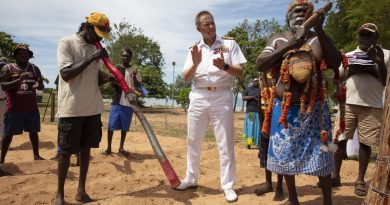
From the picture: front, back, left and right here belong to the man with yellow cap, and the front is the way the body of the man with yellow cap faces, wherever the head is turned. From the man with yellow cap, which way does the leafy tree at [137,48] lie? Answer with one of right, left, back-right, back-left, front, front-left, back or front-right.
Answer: back-left

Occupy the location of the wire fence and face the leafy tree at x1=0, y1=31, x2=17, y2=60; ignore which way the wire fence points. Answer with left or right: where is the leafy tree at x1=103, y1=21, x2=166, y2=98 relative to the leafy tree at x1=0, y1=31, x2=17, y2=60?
right

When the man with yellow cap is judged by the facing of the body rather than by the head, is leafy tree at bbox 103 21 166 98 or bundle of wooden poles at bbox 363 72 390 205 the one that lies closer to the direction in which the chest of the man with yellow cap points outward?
the bundle of wooden poles

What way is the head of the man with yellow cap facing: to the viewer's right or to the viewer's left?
to the viewer's right

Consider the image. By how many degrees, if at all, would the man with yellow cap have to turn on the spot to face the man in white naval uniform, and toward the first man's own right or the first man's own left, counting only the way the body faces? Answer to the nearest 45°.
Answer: approximately 45° to the first man's own left

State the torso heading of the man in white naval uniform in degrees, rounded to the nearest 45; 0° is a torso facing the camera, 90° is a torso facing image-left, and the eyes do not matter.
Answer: approximately 0°

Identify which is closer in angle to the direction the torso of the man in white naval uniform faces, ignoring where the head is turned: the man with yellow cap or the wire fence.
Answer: the man with yellow cap

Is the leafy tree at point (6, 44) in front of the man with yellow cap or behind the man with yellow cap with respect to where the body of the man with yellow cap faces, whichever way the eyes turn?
behind

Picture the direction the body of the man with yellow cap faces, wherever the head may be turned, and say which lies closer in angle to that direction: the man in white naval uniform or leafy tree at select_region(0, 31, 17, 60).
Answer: the man in white naval uniform

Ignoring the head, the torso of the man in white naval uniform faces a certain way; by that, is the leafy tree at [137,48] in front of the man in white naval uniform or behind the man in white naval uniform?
behind

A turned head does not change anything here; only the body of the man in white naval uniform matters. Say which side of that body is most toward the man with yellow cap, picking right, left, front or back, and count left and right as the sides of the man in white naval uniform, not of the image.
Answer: right

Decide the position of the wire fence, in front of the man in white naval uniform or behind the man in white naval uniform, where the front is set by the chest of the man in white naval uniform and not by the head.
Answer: behind

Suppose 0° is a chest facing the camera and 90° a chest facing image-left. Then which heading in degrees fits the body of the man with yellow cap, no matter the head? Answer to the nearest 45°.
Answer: approximately 315°
